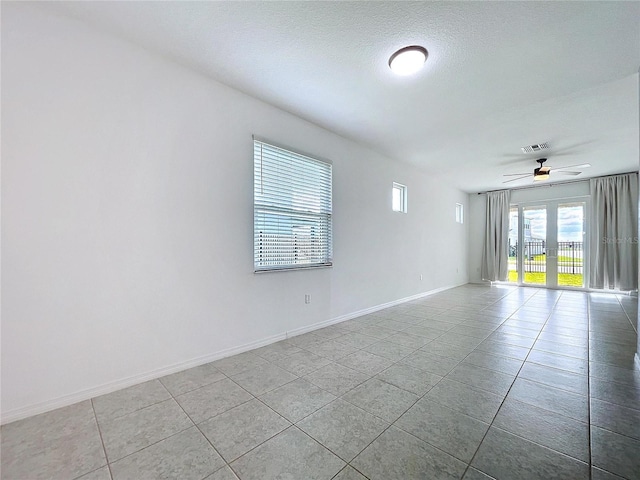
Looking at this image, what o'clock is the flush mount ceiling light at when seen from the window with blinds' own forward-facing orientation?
The flush mount ceiling light is roughly at 12 o'clock from the window with blinds.

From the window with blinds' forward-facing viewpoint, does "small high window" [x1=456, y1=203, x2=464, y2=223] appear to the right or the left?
on its left

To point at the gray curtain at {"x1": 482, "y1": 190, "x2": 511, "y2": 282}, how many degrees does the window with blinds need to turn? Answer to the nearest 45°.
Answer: approximately 90° to its left

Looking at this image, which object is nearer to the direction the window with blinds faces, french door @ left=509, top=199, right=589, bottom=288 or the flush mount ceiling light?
the flush mount ceiling light

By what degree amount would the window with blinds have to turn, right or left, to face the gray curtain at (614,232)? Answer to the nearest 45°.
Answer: approximately 45° to its left

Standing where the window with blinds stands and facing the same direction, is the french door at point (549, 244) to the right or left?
on its left

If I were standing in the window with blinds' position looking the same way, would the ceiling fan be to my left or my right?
on my left

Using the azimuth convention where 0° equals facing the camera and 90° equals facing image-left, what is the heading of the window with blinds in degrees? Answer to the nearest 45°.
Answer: approximately 315°
